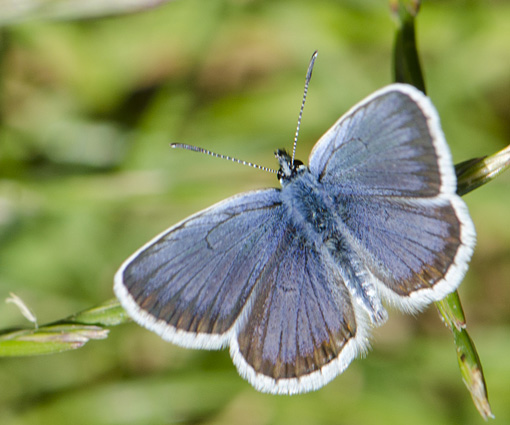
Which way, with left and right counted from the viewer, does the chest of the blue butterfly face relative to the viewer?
facing away from the viewer and to the left of the viewer
